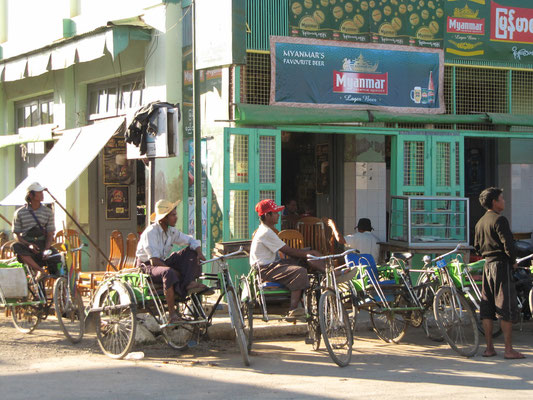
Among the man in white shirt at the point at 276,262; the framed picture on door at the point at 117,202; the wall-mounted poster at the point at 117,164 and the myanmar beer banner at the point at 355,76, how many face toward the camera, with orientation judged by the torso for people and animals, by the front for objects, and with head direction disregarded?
3

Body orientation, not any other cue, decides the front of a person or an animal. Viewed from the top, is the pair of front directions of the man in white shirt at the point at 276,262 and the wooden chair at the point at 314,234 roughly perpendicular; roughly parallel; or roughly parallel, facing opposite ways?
roughly perpendicular

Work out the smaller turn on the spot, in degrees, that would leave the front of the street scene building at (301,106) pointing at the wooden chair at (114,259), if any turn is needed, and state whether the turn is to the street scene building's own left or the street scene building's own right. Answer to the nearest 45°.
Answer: approximately 90° to the street scene building's own right

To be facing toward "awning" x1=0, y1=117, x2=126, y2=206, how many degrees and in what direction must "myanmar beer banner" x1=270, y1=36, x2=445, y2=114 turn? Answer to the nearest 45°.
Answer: approximately 90° to its right

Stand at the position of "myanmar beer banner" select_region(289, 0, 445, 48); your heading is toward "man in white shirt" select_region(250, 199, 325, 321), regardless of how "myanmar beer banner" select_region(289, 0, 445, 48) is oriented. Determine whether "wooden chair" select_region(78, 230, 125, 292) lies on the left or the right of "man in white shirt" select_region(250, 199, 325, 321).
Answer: right

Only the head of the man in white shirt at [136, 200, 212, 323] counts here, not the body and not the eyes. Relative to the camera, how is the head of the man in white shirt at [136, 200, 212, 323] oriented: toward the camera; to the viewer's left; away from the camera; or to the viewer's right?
to the viewer's right

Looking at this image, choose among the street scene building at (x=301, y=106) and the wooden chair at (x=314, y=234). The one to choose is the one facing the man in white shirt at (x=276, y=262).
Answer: the street scene building

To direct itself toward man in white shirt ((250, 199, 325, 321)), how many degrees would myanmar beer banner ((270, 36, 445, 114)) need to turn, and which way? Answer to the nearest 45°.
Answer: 0° — it already faces them
